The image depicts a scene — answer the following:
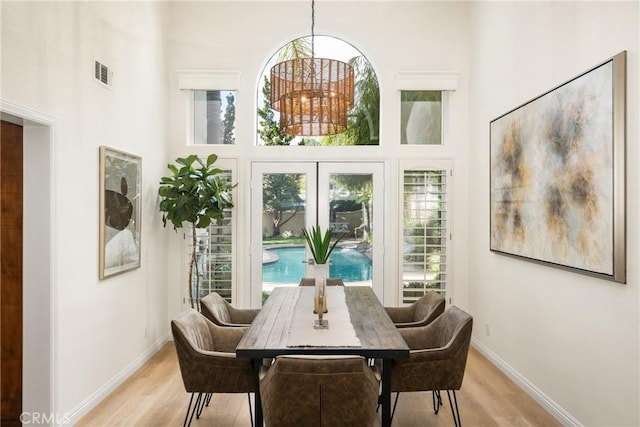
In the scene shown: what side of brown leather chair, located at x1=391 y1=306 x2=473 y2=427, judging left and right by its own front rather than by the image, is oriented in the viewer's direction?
left

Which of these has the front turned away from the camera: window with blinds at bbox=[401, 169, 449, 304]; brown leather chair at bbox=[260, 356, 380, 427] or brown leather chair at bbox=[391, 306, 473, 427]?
brown leather chair at bbox=[260, 356, 380, 427]

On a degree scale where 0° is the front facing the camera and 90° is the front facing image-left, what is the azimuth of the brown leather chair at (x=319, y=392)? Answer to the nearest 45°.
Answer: approximately 180°

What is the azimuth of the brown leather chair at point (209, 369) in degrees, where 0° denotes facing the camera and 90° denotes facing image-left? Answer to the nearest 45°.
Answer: approximately 270°

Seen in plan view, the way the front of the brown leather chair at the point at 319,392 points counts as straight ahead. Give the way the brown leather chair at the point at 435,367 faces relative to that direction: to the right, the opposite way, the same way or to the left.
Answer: to the left

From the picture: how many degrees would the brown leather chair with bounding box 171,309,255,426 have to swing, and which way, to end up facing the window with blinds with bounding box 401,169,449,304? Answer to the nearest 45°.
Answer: approximately 45° to its left

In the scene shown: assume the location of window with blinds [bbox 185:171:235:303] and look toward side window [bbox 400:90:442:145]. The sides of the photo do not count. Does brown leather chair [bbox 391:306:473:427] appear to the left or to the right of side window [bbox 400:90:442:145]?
right
